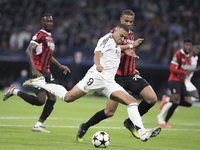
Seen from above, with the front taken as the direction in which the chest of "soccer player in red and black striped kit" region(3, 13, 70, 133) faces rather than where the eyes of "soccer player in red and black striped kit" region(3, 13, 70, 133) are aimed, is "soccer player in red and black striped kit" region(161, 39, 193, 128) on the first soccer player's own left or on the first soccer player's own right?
on the first soccer player's own left

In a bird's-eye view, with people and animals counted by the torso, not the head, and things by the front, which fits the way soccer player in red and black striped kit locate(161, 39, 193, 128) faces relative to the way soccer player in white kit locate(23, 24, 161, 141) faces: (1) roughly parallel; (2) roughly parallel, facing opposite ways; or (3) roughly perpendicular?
roughly parallel

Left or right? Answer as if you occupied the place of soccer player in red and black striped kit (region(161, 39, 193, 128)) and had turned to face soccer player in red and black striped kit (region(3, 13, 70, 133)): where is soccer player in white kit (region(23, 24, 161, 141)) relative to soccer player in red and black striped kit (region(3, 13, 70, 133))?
left

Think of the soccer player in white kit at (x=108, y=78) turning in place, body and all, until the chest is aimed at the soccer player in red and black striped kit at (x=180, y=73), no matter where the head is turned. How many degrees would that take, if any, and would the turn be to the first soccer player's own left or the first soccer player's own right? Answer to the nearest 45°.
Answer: approximately 90° to the first soccer player's own left

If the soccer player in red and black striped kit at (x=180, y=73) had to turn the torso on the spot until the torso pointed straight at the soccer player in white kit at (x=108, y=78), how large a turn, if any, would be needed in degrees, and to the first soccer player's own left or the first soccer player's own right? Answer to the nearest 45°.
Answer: approximately 45° to the first soccer player's own right

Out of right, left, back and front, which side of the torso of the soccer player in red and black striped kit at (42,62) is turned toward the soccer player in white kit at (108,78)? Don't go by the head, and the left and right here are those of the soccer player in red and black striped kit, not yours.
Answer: front

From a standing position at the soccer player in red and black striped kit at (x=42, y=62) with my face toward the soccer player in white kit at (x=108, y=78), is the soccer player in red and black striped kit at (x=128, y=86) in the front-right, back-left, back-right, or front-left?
front-left

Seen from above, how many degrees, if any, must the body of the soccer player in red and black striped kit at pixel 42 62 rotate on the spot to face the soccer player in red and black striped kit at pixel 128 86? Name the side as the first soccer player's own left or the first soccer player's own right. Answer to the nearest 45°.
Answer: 0° — they already face them

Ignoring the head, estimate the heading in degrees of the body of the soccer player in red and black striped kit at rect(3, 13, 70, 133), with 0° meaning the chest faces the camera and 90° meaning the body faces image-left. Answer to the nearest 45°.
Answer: approximately 315°
